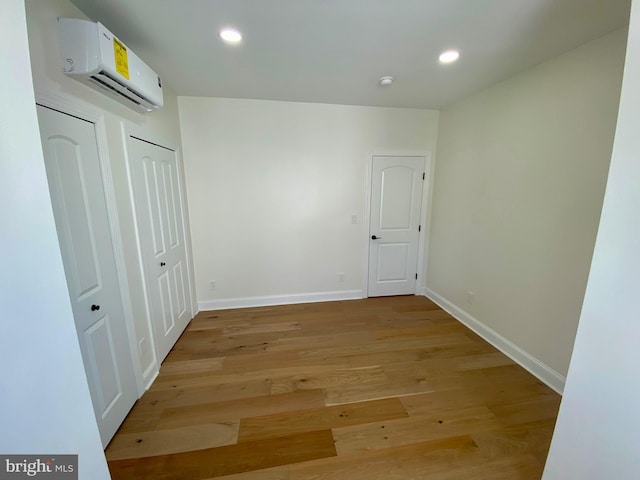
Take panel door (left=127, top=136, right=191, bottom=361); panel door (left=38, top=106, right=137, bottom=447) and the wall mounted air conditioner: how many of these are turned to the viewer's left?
0

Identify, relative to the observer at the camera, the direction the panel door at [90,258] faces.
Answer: facing the viewer and to the right of the viewer

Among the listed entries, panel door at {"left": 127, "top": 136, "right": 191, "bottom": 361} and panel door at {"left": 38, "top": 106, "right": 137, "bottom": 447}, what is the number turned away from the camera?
0

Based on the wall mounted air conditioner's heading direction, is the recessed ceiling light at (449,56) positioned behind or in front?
in front

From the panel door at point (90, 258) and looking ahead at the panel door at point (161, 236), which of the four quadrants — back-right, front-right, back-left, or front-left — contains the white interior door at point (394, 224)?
front-right

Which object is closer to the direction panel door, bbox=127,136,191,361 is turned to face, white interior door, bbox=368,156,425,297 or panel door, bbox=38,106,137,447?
the white interior door

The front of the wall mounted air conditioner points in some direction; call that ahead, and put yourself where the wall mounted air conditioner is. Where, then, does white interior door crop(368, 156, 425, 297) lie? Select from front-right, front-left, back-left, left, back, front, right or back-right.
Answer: front-left

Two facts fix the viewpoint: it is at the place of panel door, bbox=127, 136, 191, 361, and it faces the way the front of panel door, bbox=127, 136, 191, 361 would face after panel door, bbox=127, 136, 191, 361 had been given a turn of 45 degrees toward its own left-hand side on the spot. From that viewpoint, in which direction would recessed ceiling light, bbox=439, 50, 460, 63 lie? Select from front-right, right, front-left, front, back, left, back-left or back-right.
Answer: front-right

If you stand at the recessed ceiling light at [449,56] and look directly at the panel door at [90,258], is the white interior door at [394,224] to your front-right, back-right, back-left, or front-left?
back-right
